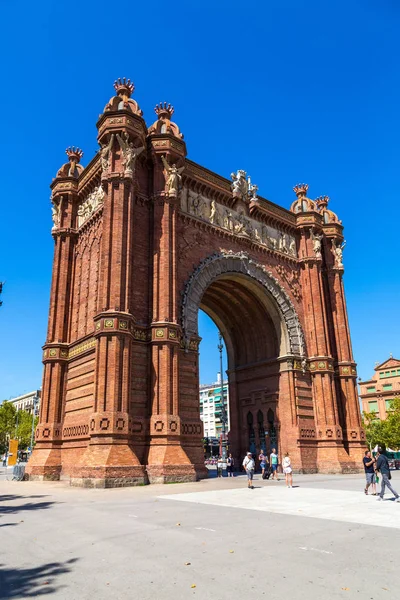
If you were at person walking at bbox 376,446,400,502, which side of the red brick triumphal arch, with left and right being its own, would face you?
front

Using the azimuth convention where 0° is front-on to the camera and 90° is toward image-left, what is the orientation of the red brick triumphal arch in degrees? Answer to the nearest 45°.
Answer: approximately 315°
